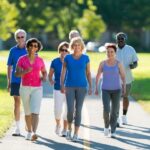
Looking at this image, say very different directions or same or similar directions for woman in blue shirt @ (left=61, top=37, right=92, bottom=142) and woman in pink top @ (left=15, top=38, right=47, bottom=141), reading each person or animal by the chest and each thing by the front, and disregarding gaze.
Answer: same or similar directions

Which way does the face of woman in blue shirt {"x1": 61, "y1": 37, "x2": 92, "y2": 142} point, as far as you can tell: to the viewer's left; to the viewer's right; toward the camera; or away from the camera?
toward the camera

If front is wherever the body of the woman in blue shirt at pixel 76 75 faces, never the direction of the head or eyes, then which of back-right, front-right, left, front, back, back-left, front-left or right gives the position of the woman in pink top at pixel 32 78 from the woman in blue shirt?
right

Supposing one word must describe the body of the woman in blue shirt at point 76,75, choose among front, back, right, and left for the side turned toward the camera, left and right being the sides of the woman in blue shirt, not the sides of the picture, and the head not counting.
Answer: front

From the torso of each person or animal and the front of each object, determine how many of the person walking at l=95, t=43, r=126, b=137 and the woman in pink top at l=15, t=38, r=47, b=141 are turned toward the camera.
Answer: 2

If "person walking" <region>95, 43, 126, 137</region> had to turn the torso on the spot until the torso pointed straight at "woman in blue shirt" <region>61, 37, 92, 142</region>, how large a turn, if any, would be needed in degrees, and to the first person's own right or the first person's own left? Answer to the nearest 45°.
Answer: approximately 45° to the first person's own right

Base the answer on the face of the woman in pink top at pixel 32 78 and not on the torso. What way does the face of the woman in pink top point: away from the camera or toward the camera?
toward the camera

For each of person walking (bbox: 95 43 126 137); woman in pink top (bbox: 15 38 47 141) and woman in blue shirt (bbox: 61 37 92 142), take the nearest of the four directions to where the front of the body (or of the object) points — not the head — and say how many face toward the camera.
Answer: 3

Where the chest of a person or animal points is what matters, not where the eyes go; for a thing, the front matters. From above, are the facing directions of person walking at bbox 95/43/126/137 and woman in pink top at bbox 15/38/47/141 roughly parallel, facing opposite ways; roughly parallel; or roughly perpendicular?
roughly parallel

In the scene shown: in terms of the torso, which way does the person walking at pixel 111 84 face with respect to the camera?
toward the camera

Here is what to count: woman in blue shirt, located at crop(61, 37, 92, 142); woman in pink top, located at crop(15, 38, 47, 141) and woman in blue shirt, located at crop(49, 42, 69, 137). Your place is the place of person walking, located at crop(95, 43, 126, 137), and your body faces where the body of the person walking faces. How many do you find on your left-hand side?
0

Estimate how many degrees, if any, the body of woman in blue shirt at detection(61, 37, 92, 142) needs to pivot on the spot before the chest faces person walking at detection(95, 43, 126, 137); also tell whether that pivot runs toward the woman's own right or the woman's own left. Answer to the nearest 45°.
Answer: approximately 135° to the woman's own left

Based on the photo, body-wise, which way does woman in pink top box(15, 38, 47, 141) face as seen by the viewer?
toward the camera

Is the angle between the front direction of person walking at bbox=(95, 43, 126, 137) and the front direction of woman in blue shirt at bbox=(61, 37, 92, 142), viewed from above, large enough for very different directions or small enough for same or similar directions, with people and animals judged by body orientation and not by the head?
same or similar directions

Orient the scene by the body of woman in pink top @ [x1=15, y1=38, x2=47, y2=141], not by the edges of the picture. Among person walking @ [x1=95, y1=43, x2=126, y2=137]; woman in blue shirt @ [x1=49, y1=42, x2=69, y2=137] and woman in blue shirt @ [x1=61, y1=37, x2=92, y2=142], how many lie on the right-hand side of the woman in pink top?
0
